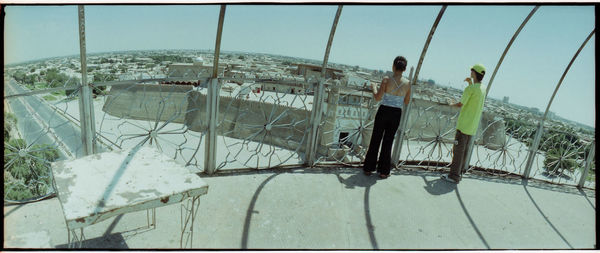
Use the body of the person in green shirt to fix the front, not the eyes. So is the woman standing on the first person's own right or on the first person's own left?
on the first person's own left

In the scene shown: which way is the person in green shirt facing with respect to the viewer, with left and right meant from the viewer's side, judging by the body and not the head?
facing away from the viewer and to the left of the viewer

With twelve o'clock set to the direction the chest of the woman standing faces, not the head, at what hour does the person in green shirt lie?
The person in green shirt is roughly at 2 o'clock from the woman standing.

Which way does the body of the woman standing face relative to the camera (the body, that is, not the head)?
away from the camera

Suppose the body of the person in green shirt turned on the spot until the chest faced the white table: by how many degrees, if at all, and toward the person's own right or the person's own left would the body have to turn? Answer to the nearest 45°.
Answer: approximately 90° to the person's own left
